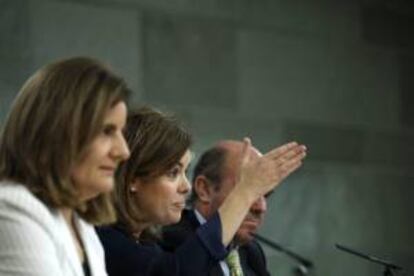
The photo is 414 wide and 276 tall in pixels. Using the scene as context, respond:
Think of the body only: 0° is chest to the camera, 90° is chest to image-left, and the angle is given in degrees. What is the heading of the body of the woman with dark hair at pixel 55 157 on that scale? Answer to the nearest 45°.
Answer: approximately 270°

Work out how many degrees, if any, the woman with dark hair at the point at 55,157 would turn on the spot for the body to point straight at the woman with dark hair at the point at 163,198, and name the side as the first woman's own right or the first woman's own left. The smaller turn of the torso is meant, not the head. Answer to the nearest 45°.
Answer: approximately 45° to the first woman's own left

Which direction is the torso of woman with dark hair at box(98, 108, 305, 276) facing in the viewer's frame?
to the viewer's right

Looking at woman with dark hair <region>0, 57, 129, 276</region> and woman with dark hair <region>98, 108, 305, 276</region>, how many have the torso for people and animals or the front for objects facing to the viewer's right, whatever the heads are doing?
2
